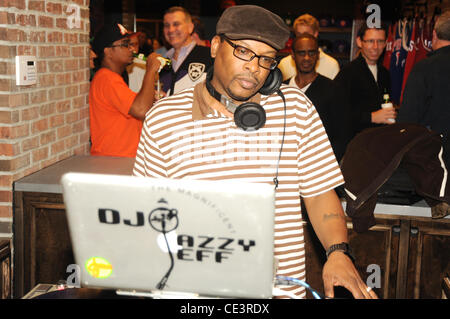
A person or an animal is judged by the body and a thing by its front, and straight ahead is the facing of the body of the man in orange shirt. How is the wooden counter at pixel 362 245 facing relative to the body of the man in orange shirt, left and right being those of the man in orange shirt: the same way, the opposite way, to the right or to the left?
to the right

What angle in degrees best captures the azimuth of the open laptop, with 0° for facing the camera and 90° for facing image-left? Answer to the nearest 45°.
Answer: approximately 180°

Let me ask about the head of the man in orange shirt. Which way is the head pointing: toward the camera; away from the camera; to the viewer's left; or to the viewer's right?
to the viewer's right

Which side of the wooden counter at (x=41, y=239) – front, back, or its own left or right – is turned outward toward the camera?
front

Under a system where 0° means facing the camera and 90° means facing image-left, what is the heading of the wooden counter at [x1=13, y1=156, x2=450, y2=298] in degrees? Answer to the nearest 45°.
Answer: approximately 0°

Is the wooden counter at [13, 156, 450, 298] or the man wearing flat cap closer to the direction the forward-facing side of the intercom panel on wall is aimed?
the wooden counter

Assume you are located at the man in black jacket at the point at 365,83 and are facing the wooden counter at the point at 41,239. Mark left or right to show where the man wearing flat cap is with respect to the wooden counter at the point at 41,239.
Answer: left

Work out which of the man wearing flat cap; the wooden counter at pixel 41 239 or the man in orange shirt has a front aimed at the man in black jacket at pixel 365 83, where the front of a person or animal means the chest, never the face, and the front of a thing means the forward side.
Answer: the man in orange shirt

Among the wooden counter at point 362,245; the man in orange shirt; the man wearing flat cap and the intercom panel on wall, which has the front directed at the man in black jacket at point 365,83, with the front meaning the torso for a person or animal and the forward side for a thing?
the man in orange shirt
